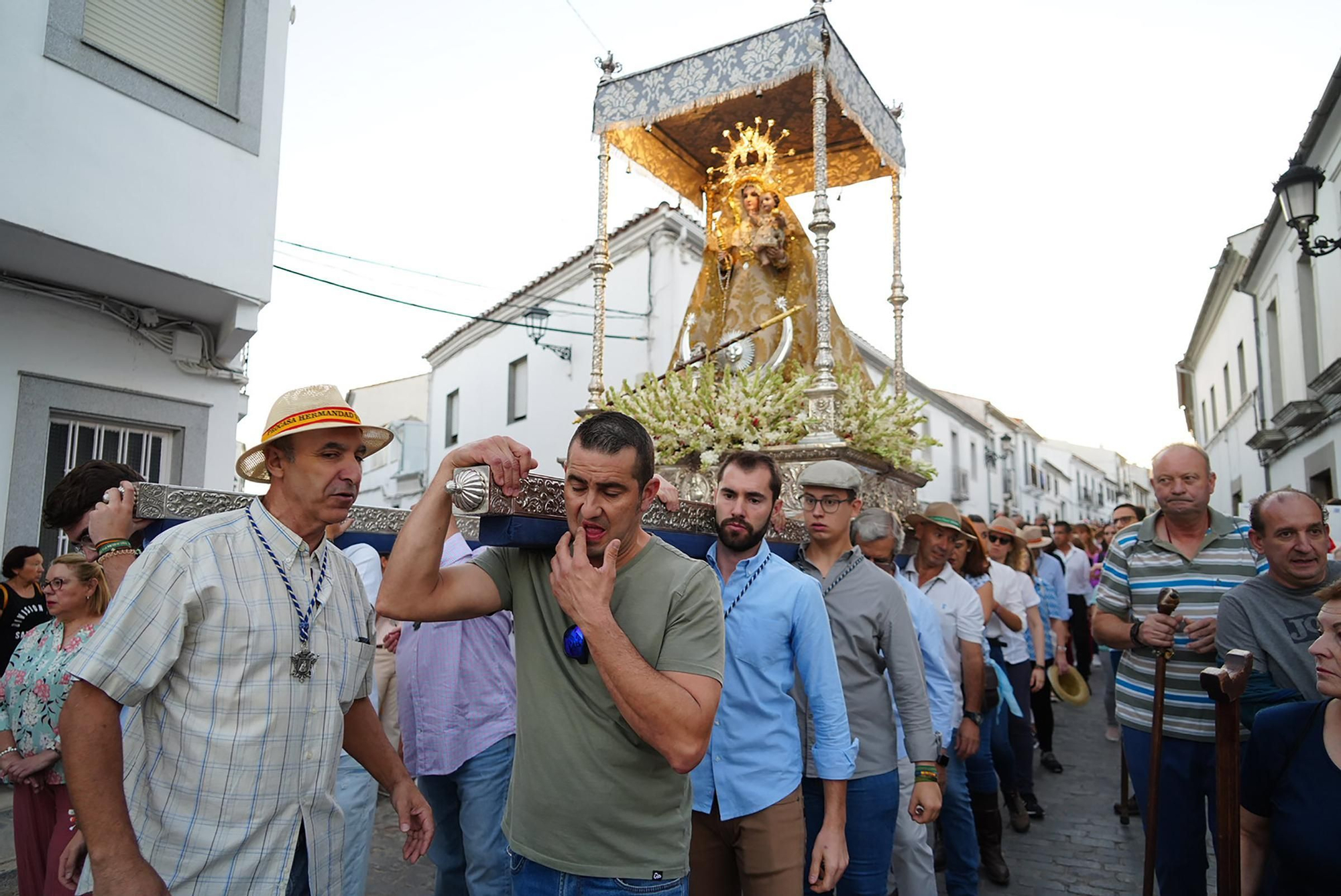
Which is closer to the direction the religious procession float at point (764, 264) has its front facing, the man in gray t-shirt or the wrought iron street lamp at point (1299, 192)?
the man in gray t-shirt

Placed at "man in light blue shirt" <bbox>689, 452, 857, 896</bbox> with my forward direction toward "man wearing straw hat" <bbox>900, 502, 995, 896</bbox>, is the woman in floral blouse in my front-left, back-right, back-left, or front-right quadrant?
back-left

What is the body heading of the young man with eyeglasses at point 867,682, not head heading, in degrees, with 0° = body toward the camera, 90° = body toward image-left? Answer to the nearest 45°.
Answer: approximately 45°

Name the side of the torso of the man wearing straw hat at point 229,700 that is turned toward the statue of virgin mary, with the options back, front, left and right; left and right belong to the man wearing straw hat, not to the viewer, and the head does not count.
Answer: left

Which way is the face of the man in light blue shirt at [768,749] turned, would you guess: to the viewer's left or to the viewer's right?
to the viewer's left

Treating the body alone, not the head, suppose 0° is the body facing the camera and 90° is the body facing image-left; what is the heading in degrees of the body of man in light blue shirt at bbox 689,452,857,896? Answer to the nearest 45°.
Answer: approximately 45°

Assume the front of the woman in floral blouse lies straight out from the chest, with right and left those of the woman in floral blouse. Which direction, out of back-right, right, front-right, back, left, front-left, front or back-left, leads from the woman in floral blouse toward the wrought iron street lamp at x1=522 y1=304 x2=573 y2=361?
back

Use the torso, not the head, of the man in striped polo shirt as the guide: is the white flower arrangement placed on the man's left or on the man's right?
on the man's right

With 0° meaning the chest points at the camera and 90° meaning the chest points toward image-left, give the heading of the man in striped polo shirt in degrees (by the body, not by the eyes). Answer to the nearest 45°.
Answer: approximately 0°

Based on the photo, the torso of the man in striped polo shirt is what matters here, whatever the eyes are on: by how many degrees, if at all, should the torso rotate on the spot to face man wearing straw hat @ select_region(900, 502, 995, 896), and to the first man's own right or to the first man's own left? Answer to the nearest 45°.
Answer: approximately 90° to the first man's own right

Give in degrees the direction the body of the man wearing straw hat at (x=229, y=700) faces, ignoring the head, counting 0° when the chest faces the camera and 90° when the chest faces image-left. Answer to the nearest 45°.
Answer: approximately 315°

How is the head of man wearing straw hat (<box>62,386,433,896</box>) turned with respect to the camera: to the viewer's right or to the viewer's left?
to the viewer's right
